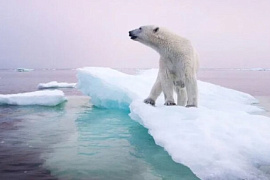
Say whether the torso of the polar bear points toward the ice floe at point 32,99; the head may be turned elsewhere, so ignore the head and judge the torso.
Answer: no

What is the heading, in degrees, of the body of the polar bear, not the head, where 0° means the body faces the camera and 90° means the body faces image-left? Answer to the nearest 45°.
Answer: approximately 45°
